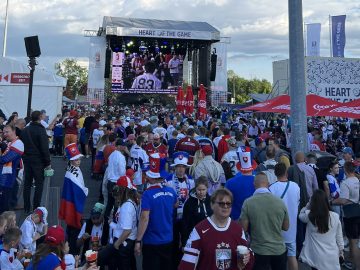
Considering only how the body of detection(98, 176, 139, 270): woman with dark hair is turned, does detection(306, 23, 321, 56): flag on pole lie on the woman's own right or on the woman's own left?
on the woman's own right

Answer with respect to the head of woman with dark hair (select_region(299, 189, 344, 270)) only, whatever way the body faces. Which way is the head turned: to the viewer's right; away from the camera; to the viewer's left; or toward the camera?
away from the camera

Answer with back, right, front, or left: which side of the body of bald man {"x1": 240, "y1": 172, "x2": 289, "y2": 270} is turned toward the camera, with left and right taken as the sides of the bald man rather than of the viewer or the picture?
back

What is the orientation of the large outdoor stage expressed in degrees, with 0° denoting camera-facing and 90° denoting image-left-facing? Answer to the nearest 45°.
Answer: approximately 0°

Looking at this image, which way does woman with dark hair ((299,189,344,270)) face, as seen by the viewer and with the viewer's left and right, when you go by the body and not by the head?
facing away from the viewer

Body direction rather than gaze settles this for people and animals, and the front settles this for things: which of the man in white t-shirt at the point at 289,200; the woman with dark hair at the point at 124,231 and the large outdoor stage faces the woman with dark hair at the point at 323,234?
the large outdoor stage

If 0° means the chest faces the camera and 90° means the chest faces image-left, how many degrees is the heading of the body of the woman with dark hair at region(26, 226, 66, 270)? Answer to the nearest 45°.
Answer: approximately 225°

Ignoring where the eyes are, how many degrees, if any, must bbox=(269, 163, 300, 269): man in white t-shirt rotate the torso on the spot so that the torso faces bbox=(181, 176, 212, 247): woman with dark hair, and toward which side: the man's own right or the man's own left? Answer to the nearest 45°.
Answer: approximately 135° to the man's own left

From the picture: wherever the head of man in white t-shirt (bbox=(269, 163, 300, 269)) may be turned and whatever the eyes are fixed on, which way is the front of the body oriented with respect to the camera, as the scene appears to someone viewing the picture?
away from the camera
